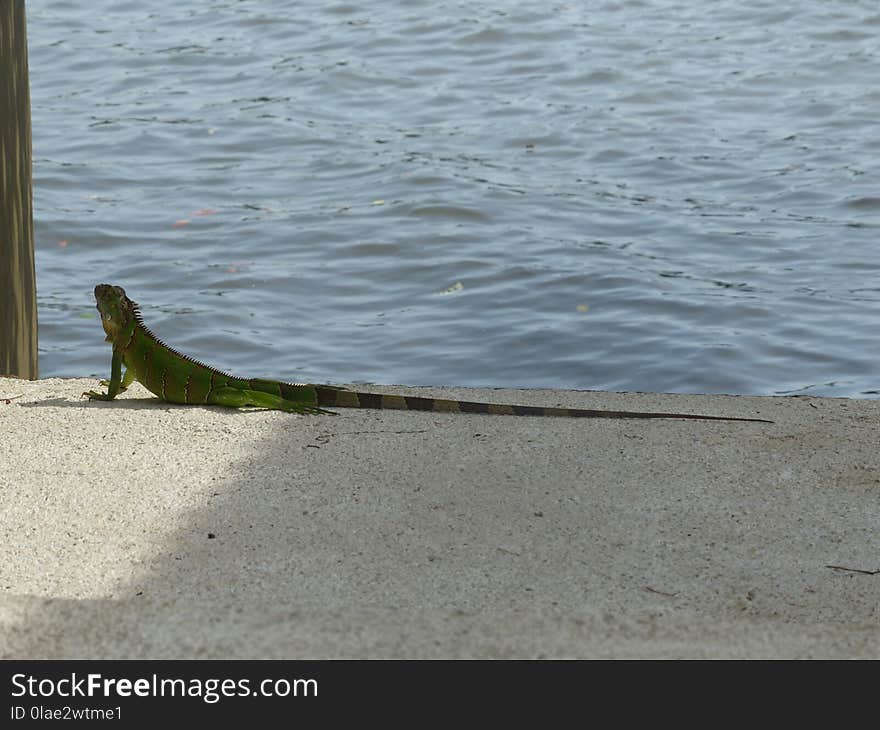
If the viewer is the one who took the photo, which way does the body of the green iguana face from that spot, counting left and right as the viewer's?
facing to the left of the viewer
